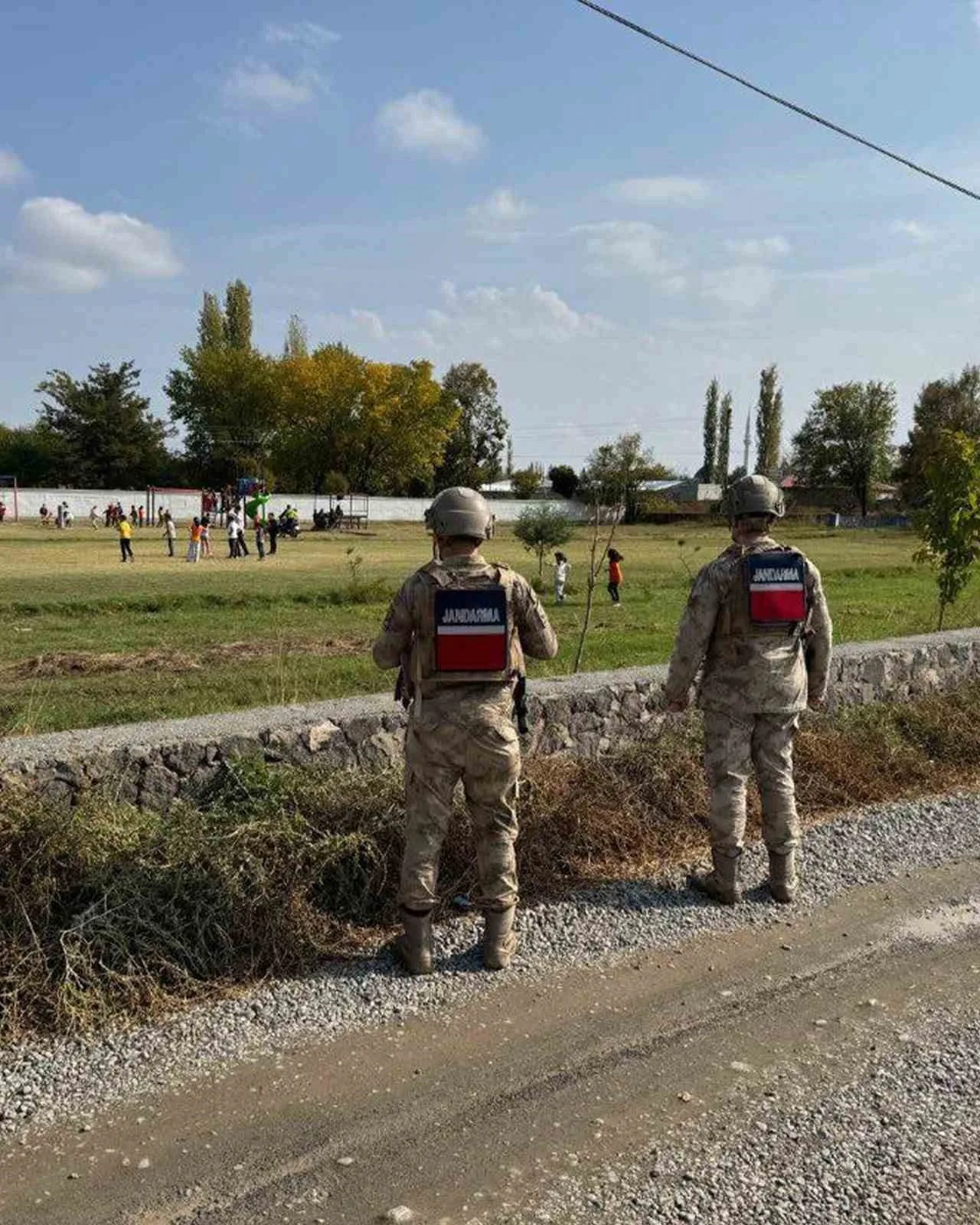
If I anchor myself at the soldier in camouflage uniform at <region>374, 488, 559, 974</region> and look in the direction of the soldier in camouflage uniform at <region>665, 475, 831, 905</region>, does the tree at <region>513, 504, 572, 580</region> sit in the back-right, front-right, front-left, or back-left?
front-left

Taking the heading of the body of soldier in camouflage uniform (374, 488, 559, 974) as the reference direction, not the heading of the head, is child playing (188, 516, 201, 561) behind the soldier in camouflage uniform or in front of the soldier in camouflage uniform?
in front

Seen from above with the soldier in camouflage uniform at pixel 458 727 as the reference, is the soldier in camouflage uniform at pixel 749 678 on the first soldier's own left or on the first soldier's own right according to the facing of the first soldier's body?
on the first soldier's own right

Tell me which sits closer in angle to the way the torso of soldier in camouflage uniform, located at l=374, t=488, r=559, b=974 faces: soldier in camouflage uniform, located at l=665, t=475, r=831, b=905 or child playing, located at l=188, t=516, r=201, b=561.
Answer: the child playing

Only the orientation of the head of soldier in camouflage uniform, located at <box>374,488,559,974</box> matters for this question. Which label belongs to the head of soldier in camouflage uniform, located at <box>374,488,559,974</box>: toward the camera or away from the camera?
away from the camera

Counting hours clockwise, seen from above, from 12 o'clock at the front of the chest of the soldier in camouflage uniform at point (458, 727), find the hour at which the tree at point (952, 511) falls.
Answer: The tree is roughly at 1 o'clock from the soldier in camouflage uniform.

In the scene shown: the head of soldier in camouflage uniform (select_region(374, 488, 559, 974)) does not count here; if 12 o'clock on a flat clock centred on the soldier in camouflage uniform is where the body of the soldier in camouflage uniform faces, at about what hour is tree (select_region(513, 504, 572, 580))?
The tree is roughly at 12 o'clock from the soldier in camouflage uniform.

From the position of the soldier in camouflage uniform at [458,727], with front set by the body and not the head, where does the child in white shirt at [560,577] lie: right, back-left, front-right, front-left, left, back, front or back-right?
front

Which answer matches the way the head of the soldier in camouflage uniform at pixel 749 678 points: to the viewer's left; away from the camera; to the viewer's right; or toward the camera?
away from the camera

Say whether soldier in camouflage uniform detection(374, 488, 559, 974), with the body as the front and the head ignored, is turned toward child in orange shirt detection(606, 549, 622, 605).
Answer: yes

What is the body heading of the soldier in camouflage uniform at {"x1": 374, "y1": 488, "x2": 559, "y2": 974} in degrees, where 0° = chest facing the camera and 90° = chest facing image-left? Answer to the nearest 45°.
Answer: approximately 180°

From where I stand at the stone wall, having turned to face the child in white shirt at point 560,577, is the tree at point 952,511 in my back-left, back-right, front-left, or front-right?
front-right
